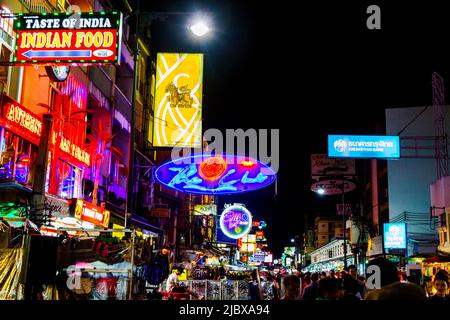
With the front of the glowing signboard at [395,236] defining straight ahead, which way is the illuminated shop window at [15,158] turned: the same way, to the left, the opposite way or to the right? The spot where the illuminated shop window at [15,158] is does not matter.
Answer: to the left

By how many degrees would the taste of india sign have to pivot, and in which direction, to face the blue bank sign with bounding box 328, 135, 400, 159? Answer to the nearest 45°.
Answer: approximately 135° to its left

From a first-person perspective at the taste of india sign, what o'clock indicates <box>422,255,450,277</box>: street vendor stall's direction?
The street vendor stall is roughly at 8 o'clock from the taste of india sign.

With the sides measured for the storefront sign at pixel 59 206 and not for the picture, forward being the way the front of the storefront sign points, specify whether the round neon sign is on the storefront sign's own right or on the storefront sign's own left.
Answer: on the storefront sign's own left

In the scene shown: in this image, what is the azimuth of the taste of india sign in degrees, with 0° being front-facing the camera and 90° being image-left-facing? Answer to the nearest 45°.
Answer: approximately 0°

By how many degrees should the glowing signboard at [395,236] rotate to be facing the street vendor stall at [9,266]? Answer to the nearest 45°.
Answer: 0° — it already faces it

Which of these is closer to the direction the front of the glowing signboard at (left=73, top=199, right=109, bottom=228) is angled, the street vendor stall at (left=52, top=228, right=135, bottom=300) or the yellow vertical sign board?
the street vendor stall

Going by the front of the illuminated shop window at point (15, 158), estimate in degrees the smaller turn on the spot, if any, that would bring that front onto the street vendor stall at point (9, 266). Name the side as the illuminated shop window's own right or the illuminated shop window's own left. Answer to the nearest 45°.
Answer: approximately 45° to the illuminated shop window's own right

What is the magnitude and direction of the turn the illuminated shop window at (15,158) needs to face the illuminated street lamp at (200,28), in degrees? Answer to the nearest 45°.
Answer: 0° — it already faces it

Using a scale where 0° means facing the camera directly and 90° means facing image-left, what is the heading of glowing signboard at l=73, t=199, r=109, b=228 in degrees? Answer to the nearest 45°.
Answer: approximately 315°

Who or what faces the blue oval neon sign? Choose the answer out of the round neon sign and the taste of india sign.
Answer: the round neon sign
